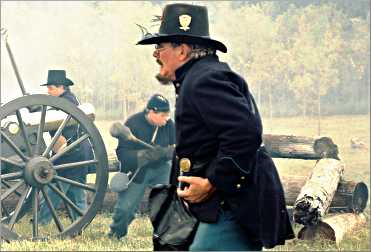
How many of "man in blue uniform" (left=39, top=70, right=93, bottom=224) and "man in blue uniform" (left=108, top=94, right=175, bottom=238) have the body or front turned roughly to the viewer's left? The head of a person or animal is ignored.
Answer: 1

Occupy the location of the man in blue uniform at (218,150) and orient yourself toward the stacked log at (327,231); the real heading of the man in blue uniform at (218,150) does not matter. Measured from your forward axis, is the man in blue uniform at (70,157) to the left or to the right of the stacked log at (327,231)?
left

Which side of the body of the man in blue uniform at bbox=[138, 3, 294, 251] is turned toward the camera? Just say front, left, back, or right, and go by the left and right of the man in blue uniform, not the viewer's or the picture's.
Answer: left

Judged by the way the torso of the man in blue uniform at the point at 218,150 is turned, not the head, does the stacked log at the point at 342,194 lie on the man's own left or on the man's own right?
on the man's own right
